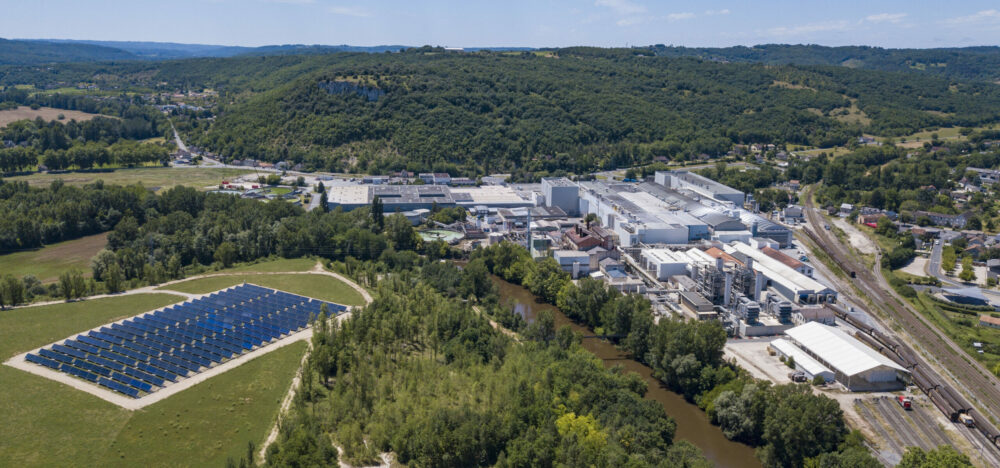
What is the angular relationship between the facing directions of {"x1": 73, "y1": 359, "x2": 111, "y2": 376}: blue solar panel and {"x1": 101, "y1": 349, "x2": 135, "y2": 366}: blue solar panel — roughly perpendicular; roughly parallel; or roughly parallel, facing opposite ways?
roughly parallel

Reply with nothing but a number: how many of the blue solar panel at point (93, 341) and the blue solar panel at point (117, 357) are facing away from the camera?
0

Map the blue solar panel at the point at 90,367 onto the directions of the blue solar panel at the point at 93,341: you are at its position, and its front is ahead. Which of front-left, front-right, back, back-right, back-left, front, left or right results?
front-left

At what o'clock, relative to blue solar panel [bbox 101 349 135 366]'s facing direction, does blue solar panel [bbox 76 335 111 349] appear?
blue solar panel [bbox 76 335 111 349] is roughly at 4 o'clock from blue solar panel [bbox 101 349 135 366].

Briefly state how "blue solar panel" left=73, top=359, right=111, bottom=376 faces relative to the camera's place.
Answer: facing the viewer and to the left of the viewer

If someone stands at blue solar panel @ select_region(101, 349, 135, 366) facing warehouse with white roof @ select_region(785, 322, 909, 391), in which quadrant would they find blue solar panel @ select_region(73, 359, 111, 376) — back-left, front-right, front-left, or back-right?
back-right

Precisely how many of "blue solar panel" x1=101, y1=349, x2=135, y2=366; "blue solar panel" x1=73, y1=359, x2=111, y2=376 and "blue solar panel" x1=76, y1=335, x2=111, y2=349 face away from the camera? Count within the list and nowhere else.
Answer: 0

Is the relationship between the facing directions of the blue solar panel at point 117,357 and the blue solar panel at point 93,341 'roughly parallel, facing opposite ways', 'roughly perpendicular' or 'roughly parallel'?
roughly parallel

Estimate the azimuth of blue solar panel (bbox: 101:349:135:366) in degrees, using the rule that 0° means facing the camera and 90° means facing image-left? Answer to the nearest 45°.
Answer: approximately 45°

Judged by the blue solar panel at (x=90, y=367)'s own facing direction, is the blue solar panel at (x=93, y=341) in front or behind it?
behind

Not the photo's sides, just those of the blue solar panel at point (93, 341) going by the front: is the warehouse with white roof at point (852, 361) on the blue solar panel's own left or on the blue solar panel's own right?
on the blue solar panel's own left

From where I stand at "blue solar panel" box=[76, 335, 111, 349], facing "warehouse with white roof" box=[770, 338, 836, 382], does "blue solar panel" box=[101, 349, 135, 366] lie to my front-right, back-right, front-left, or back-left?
front-right
